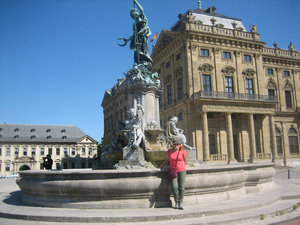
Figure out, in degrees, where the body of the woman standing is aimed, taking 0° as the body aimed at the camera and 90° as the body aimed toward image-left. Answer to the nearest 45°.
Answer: approximately 0°

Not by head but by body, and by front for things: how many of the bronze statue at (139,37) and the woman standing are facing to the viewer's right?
0

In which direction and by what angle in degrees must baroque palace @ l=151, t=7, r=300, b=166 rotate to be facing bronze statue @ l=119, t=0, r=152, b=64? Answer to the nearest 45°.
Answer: approximately 45° to its right

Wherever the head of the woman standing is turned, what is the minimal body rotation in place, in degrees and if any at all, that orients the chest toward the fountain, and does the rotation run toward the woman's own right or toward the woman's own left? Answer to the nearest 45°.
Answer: approximately 135° to the woman's own right

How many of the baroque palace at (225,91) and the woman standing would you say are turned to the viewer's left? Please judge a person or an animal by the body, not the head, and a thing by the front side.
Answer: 0

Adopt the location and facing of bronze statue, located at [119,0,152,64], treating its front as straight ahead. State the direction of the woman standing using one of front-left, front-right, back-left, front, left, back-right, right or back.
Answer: front-left

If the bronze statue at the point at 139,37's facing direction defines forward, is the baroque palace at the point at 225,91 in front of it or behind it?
behind

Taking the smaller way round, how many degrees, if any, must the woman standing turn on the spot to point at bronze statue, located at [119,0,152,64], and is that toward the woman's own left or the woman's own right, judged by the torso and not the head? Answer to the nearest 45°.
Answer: approximately 180°

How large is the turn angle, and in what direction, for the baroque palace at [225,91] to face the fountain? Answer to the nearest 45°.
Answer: approximately 45° to its right
